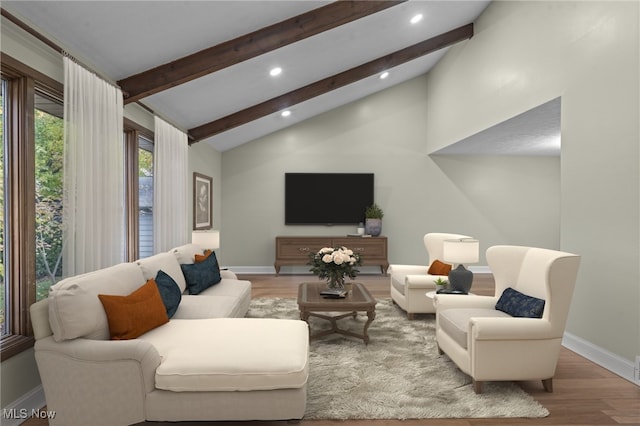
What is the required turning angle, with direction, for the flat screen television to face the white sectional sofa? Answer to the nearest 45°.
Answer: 0° — it already faces it

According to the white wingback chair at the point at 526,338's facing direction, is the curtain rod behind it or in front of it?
in front

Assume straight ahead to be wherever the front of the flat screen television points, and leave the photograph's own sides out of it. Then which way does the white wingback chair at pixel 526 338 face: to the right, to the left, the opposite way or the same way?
to the right

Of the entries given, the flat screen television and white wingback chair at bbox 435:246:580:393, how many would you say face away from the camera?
0

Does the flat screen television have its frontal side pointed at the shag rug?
yes

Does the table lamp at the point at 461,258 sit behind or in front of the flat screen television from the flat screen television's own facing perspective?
in front

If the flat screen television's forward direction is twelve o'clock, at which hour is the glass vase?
The glass vase is roughly at 12 o'clock from the flat screen television.

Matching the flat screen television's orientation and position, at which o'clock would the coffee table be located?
The coffee table is roughly at 12 o'clock from the flat screen television.

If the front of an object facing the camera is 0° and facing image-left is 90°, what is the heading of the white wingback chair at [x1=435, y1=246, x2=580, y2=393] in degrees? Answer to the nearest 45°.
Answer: approximately 45°

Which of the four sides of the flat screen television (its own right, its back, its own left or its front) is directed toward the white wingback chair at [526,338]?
front

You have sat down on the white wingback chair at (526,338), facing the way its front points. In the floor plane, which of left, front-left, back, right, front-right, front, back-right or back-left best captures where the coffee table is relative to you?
front-right

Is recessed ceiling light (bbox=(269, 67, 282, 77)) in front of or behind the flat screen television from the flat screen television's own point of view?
in front
